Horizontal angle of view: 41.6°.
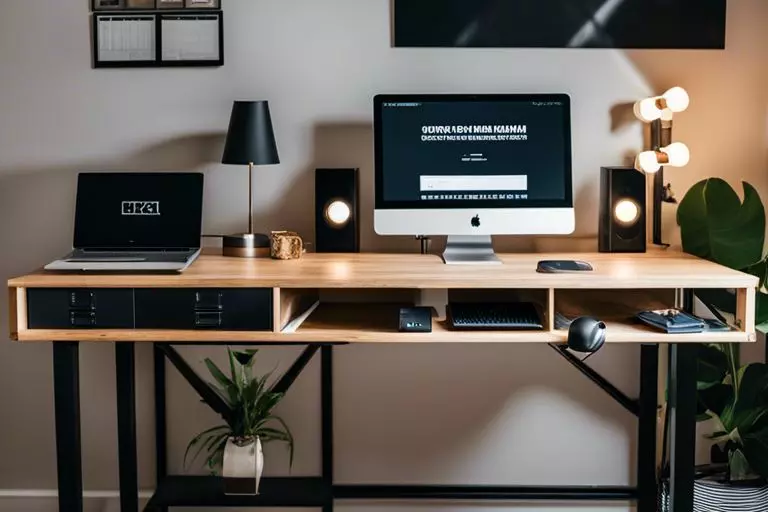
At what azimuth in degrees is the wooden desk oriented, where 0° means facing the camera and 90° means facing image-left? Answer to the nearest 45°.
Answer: approximately 0°

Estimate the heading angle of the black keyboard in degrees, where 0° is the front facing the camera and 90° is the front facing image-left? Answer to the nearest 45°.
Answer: approximately 0°

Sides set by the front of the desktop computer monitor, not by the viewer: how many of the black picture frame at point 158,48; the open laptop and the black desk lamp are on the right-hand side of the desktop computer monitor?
3

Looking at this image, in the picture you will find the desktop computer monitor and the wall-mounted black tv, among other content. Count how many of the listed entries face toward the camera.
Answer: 2
